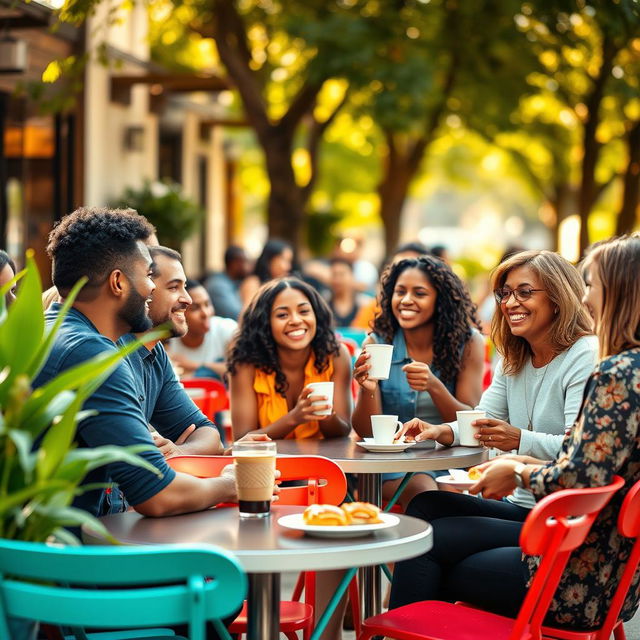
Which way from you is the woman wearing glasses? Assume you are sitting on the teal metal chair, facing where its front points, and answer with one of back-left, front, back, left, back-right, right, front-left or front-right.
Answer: front-right

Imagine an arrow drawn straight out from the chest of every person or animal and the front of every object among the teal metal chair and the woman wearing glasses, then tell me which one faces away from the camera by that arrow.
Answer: the teal metal chair

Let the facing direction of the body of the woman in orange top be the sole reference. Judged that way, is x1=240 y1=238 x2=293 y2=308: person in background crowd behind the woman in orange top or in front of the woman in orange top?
behind

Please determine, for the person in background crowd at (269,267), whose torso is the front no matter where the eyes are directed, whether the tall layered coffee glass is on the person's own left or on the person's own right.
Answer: on the person's own right

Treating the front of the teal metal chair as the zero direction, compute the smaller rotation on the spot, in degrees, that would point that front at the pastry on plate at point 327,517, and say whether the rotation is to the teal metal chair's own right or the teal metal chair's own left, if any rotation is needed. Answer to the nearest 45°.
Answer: approximately 45° to the teal metal chair's own right

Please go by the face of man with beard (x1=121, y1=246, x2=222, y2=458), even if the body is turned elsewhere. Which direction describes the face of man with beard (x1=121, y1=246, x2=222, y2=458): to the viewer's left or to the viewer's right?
to the viewer's right

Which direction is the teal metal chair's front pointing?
away from the camera

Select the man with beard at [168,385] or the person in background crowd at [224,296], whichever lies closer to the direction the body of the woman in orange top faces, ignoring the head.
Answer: the man with beard

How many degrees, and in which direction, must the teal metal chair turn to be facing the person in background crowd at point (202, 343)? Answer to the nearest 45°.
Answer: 0° — it already faces them

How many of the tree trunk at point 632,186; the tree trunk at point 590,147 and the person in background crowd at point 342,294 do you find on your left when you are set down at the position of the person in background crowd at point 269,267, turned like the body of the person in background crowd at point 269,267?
3

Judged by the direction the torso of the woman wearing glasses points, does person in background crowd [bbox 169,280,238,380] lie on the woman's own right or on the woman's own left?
on the woman's own right

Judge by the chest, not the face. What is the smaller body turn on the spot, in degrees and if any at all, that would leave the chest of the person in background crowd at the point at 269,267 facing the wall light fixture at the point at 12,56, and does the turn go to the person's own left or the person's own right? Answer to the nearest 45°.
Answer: approximately 90° to the person's own right

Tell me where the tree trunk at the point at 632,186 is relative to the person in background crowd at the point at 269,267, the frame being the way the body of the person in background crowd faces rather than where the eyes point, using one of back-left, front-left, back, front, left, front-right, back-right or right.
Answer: left

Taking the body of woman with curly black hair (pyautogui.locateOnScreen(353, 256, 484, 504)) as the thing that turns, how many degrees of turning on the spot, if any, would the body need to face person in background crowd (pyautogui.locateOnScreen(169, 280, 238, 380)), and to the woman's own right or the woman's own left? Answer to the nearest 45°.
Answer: approximately 90° to the woman's own right

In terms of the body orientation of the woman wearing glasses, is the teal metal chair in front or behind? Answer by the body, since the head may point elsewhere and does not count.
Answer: in front

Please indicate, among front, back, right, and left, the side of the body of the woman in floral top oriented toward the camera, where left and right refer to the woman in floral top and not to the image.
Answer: left
